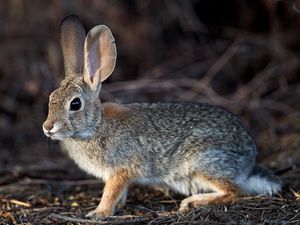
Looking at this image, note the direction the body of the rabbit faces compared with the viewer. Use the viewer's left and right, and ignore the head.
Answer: facing to the left of the viewer
